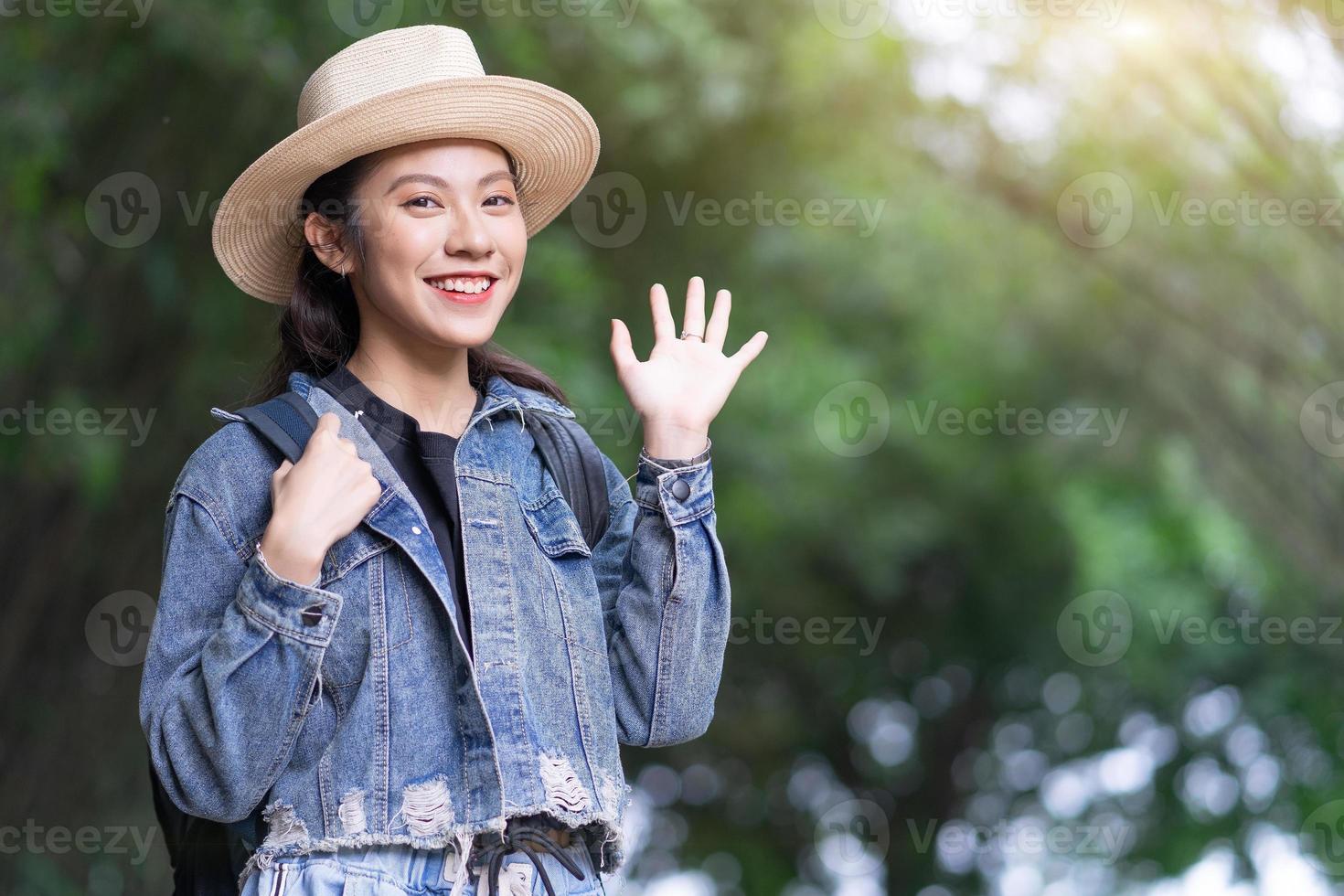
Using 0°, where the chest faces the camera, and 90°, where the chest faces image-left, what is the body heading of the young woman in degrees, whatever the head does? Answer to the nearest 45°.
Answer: approximately 315°

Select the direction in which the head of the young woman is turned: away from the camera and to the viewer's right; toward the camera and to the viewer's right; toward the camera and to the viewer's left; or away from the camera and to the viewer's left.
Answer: toward the camera and to the viewer's right
